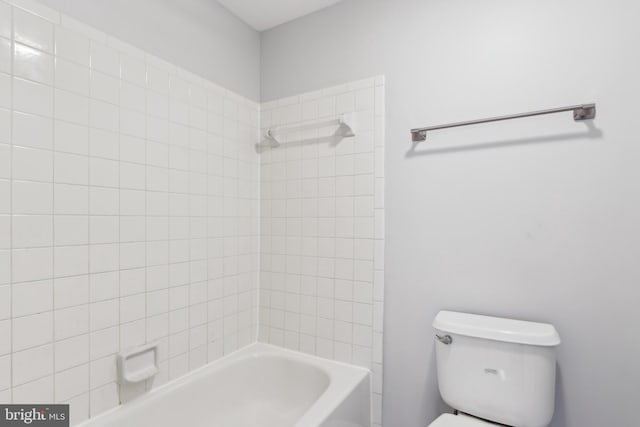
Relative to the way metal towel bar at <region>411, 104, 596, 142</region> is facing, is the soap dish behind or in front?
in front

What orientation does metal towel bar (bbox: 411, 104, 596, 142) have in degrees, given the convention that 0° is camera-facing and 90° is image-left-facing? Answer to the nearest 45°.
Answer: approximately 45°

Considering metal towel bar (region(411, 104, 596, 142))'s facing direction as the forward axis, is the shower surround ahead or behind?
ahead
